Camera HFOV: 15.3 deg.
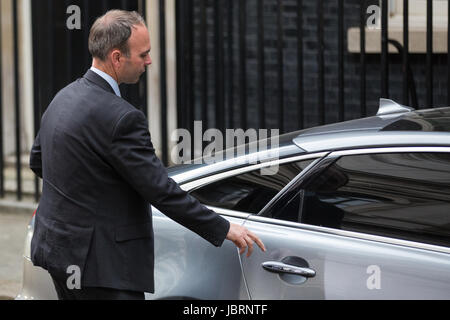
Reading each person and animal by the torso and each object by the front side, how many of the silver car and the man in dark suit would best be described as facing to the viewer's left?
0

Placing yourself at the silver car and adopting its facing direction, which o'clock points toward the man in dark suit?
The man in dark suit is roughly at 4 o'clock from the silver car.

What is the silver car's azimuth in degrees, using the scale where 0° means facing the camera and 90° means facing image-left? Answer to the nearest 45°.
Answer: approximately 315°

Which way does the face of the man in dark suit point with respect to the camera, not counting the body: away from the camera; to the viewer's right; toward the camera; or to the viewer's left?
to the viewer's right

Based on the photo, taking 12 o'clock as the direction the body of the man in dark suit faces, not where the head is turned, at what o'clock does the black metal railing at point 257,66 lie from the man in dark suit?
The black metal railing is roughly at 11 o'clock from the man in dark suit.

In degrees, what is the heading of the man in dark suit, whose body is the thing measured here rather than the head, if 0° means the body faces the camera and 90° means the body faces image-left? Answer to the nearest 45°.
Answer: approximately 225°
